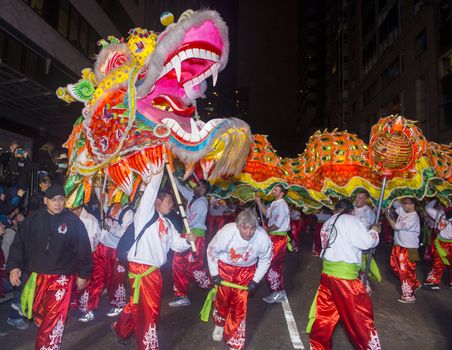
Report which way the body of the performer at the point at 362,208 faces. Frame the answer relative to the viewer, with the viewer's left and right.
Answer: facing the viewer and to the left of the viewer

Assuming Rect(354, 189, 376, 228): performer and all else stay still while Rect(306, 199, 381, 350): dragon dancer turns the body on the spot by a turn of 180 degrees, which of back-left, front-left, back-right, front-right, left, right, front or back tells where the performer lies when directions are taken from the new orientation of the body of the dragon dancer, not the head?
back-right

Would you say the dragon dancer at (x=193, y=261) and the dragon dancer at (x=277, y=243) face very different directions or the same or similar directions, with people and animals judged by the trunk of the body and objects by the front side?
same or similar directions

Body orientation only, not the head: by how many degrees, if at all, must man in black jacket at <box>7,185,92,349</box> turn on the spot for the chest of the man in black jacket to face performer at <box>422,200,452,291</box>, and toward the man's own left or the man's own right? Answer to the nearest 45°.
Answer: approximately 90° to the man's own left

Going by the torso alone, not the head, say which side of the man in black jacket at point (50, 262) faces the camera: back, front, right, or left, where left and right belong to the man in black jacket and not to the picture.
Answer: front

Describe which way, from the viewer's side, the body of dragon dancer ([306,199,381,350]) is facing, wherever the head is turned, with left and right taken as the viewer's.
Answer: facing away from the viewer and to the right of the viewer

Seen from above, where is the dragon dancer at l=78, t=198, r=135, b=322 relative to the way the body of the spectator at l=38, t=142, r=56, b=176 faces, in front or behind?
in front

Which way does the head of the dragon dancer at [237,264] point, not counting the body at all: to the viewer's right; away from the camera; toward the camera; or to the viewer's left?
toward the camera

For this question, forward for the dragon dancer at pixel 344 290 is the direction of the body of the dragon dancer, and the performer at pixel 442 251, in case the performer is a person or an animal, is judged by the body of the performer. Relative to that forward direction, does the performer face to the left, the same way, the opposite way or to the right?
the opposite way

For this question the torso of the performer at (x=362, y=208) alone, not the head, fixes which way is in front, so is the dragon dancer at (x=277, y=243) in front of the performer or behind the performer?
in front

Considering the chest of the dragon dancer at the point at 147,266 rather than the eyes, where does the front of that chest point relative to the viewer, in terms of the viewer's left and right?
facing the viewer and to the right of the viewer

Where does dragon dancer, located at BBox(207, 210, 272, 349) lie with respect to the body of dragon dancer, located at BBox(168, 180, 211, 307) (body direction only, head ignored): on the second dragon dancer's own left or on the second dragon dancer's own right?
on the second dragon dancer's own left

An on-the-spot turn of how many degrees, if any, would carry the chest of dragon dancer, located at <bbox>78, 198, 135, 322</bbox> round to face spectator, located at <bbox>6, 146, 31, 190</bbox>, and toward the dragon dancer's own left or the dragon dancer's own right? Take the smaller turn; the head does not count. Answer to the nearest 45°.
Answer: approximately 90° to the dragon dancer's own right

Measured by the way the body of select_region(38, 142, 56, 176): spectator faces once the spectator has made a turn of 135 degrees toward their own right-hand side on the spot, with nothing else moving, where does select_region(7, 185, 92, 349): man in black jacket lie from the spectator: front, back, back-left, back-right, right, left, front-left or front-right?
left
